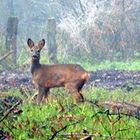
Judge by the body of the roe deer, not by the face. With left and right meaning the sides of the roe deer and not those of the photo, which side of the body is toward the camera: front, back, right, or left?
left

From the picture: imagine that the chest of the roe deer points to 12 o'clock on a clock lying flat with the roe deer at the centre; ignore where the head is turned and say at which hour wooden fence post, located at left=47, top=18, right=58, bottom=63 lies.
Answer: The wooden fence post is roughly at 3 o'clock from the roe deer.
